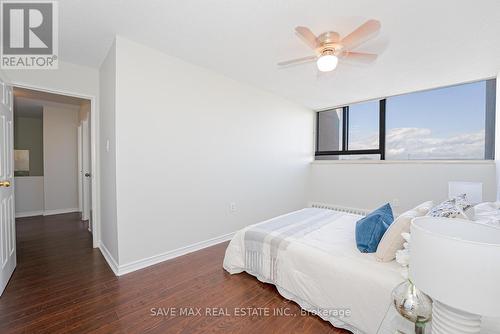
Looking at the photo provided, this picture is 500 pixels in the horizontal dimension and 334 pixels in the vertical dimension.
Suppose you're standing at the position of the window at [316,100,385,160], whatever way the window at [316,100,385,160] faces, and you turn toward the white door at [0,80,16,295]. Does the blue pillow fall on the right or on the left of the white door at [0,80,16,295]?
left

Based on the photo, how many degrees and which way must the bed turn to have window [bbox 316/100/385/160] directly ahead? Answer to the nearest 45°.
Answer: approximately 45° to its right

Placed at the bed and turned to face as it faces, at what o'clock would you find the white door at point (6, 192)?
The white door is roughly at 10 o'clock from the bed.

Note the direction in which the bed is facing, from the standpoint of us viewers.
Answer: facing away from the viewer and to the left of the viewer

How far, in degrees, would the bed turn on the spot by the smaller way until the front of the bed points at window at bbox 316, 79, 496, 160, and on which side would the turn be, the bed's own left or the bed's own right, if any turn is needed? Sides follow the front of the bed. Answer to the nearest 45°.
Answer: approximately 90° to the bed's own right
